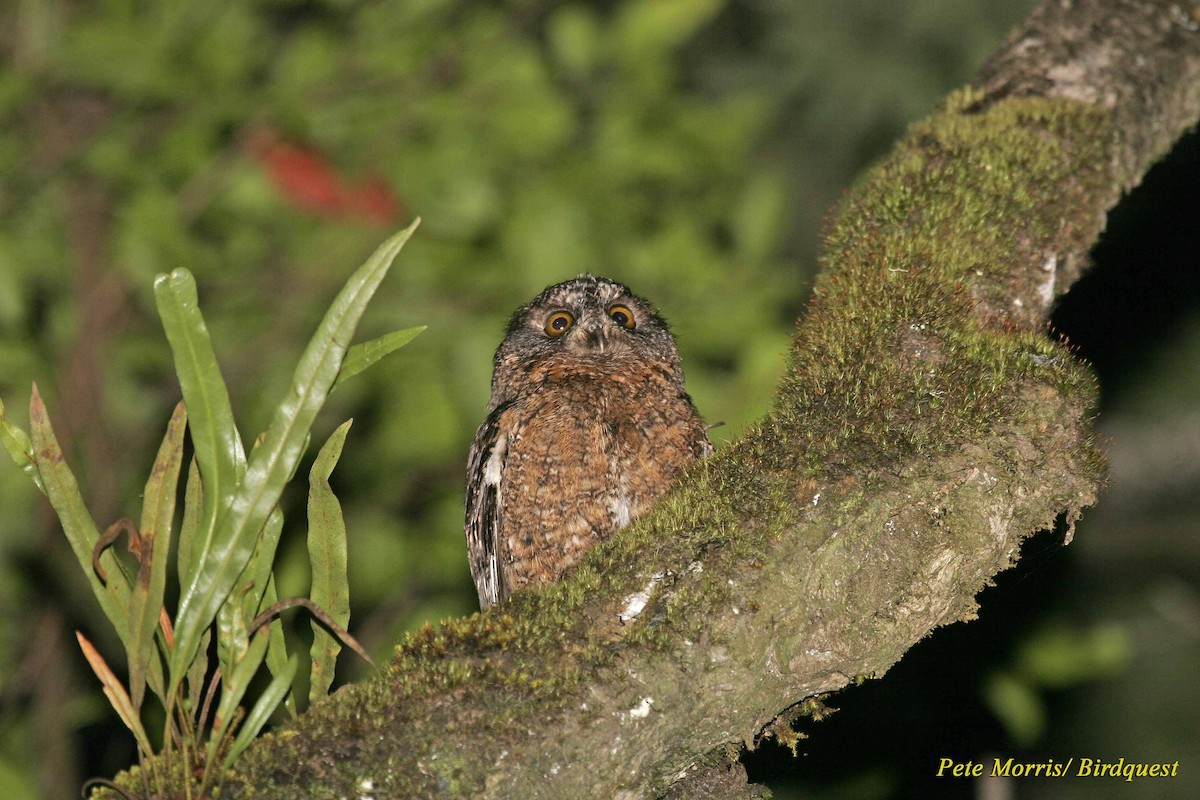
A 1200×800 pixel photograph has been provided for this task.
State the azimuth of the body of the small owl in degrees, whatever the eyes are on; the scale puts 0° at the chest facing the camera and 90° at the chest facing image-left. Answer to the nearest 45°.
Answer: approximately 0°
